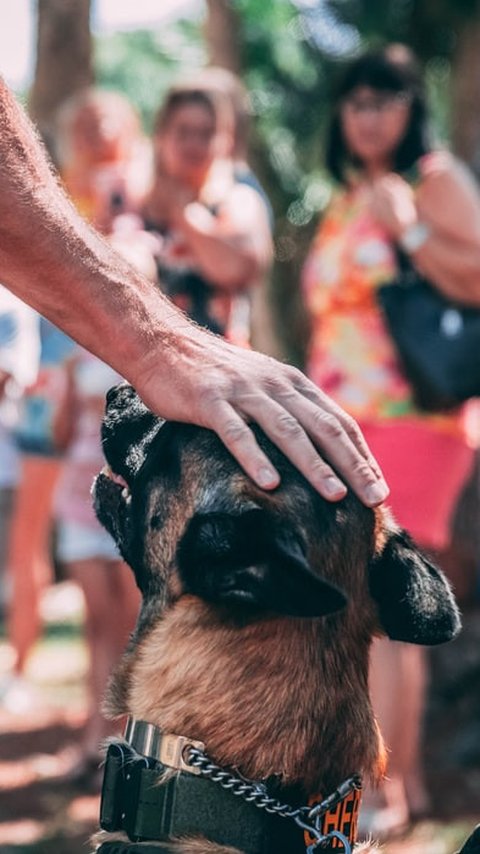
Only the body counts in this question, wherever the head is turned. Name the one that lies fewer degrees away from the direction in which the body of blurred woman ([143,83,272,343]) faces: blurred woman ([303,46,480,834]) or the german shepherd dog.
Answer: the german shepherd dog

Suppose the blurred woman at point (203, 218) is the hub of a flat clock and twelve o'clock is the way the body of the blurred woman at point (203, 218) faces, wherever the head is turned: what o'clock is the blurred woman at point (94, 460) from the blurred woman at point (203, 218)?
the blurred woman at point (94, 460) is roughly at 1 o'clock from the blurred woman at point (203, 218).

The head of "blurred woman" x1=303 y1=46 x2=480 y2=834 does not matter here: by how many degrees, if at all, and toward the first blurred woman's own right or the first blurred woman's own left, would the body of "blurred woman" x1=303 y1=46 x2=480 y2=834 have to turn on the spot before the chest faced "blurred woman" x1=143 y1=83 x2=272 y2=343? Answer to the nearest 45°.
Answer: approximately 90° to the first blurred woman's own right

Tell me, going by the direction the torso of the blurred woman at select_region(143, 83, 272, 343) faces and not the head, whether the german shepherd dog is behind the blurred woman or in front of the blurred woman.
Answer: in front

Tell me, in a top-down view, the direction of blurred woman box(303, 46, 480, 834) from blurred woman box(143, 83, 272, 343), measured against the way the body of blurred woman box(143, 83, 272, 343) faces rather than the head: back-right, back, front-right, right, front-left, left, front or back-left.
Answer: left

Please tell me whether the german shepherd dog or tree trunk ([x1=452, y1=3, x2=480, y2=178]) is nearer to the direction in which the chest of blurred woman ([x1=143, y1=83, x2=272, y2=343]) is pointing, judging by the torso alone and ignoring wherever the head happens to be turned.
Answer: the german shepherd dog

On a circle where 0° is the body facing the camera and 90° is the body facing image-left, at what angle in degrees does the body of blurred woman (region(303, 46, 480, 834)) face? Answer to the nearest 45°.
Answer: approximately 45°

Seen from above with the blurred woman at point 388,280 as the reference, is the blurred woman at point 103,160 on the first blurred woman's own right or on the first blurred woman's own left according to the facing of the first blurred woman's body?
on the first blurred woman's own right

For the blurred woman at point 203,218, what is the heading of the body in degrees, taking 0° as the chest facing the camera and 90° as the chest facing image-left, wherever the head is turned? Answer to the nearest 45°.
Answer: approximately 45°

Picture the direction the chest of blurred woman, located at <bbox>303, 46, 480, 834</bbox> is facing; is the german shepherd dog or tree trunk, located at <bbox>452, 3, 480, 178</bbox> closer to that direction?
the german shepherd dog

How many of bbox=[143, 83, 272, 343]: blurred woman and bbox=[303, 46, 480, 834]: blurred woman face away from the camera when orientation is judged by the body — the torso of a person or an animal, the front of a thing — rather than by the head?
0

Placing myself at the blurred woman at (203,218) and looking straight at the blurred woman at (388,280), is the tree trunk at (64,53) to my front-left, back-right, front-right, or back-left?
back-left

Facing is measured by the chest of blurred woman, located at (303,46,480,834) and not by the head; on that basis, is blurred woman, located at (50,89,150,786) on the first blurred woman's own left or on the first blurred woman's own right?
on the first blurred woman's own right

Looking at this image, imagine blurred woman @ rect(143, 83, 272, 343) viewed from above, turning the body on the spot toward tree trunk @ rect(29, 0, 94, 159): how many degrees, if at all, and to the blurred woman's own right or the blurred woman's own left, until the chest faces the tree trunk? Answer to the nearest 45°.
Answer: approximately 135° to the blurred woman's own right
